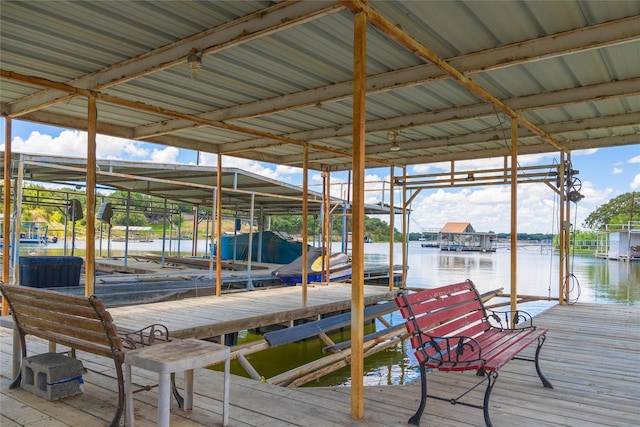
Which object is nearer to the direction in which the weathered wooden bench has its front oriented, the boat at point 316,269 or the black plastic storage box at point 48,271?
the boat

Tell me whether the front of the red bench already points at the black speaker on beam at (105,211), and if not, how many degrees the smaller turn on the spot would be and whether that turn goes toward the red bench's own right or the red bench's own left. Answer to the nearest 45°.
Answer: approximately 180°

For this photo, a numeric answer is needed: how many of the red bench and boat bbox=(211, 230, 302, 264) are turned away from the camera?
0

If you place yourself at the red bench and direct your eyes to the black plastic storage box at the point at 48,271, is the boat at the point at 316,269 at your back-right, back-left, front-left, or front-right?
front-right

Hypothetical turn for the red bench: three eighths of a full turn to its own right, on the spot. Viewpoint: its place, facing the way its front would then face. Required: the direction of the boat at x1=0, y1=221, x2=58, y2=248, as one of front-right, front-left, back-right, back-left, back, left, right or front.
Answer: front-right

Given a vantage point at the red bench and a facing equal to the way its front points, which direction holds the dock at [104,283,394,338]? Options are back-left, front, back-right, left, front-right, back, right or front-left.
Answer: back

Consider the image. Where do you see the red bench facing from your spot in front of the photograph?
facing the viewer and to the right of the viewer

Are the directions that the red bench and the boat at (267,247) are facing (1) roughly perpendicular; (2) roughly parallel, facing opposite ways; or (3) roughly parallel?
roughly perpendicular

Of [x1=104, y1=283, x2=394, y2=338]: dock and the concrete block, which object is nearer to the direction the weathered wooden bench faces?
the dock

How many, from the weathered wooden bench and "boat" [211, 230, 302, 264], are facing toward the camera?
0

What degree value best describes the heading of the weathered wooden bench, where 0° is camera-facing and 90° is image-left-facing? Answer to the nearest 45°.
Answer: approximately 225°
